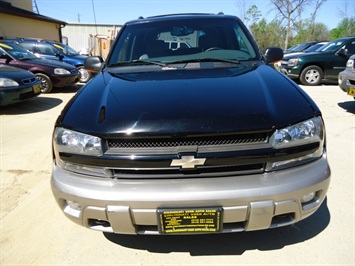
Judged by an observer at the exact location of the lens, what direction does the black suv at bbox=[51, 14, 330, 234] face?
facing the viewer

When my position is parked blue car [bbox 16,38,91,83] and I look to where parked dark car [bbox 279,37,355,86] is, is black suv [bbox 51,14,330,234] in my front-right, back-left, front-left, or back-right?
front-right

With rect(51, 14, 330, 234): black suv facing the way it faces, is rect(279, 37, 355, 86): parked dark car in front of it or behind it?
behind

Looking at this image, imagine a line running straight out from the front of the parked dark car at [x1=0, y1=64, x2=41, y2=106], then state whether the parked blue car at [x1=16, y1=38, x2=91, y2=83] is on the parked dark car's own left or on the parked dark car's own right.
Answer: on the parked dark car's own left

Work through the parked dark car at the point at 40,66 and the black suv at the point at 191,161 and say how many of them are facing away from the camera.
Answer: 0

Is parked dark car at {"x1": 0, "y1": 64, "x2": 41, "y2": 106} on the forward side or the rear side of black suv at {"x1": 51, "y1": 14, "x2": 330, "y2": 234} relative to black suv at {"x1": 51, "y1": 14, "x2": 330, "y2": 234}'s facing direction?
on the rear side

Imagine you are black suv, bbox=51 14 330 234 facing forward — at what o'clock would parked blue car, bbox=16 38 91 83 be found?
The parked blue car is roughly at 5 o'clock from the black suv.

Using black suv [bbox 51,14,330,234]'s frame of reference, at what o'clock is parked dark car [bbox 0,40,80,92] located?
The parked dark car is roughly at 5 o'clock from the black suv.

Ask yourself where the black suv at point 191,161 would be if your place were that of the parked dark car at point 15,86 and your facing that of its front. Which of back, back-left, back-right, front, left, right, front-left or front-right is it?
front-right

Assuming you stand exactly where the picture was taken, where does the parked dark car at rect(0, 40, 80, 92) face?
facing the viewer and to the right of the viewer

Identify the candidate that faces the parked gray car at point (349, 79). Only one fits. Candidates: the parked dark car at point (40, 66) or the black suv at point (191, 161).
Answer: the parked dark car at point (40, 66)

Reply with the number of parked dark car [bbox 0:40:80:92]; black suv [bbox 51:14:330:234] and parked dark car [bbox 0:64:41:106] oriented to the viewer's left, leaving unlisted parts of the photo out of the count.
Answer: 0
